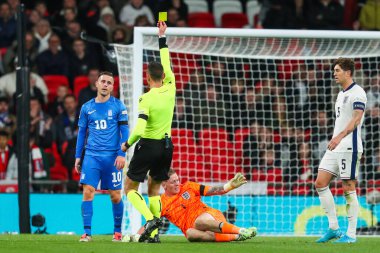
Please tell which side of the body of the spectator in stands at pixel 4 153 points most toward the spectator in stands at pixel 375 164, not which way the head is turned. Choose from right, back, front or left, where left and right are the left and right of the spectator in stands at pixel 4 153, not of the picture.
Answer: left

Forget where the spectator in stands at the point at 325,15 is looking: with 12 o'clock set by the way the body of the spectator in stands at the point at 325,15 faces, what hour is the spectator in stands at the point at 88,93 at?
the spectator in stands at the point at 88,93 is roughly at 2 o'clock from the spectator in stands at the point at 325,15.

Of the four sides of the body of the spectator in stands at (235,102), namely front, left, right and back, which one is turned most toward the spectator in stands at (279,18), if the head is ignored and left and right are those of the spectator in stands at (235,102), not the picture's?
back

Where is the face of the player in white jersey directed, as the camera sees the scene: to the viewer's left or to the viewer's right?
to the viewer's left

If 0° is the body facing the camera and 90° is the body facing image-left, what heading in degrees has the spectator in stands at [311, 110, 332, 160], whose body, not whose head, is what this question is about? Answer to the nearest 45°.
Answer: approximately 0°

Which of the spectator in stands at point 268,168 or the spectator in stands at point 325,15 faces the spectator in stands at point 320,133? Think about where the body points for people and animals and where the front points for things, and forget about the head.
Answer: the spectator in stands at point 325,15
